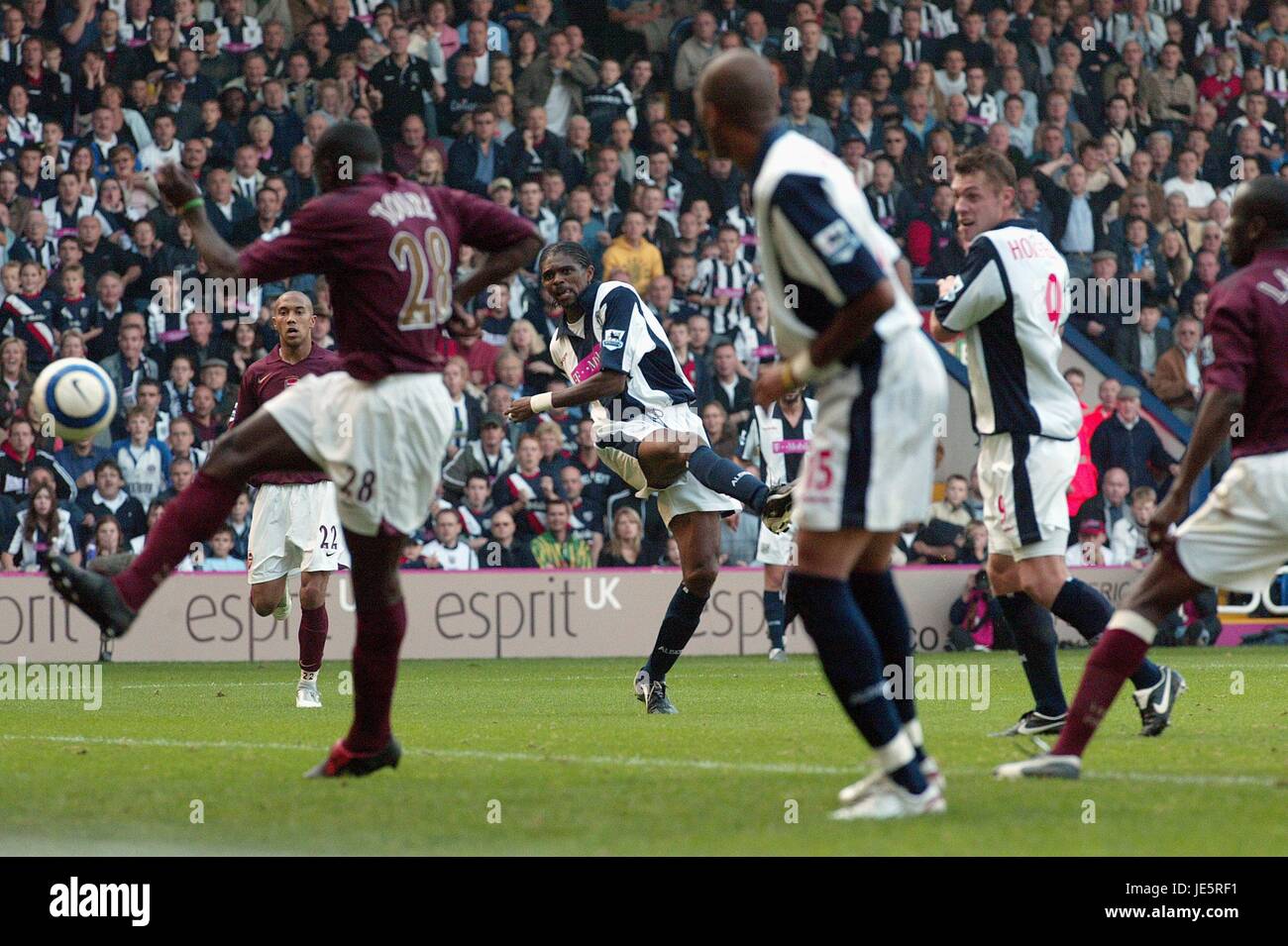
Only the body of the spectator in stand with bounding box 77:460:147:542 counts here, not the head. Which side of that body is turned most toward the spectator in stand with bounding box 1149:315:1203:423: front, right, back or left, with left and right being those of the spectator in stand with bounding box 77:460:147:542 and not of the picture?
left

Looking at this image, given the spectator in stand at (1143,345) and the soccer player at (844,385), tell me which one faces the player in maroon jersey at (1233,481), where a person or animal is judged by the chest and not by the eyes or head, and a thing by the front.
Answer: the spectator in stand

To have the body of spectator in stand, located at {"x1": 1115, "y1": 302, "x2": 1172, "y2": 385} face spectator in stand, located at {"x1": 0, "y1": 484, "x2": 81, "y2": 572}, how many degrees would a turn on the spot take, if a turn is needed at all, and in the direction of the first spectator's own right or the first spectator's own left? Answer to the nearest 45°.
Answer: approximately 45° to the first spectator's own right

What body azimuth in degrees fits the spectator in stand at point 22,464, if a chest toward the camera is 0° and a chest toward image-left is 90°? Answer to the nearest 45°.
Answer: approximately 0°

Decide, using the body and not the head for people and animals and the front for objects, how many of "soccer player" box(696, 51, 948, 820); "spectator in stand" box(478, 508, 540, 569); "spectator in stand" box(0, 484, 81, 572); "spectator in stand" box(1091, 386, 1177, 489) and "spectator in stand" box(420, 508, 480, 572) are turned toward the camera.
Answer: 4
